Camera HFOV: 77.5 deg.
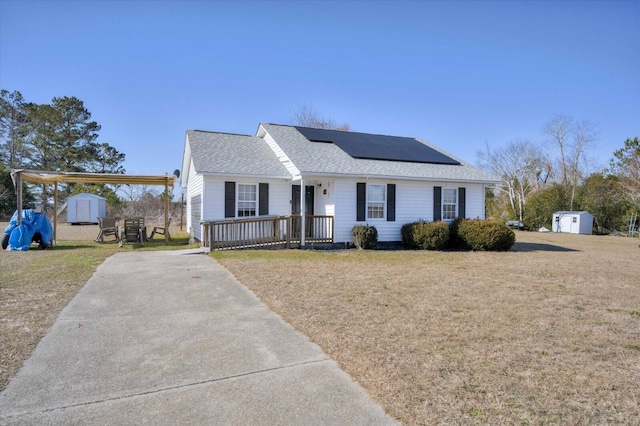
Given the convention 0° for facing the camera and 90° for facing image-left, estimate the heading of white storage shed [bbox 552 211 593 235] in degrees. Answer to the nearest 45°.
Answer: approximately 45°

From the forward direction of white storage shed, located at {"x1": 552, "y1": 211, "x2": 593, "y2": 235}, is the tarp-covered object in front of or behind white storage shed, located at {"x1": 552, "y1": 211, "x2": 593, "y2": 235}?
in front

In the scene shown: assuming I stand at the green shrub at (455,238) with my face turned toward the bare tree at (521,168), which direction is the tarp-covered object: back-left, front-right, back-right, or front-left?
back-left
